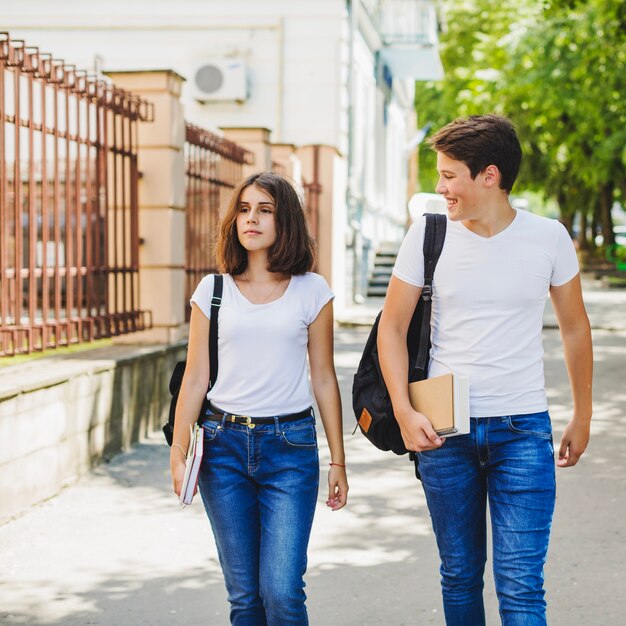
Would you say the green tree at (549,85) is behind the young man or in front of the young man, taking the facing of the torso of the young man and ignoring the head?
behind

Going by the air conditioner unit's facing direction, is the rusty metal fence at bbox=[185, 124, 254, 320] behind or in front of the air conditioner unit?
in front

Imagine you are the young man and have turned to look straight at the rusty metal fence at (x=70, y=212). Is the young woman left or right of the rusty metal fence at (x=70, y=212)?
left

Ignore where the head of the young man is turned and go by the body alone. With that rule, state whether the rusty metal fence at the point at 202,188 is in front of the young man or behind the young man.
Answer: behind

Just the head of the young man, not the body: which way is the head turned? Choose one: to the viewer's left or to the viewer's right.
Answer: to the viewer's left

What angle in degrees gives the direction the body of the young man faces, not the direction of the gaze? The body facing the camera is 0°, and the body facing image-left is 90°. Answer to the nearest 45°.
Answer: approximately 0°

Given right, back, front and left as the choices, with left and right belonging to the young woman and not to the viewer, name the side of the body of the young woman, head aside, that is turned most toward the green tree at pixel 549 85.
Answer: back
